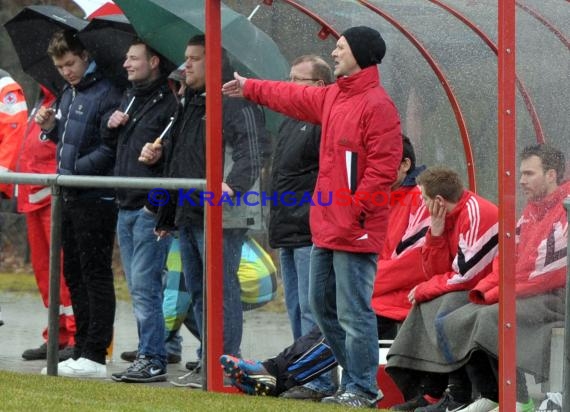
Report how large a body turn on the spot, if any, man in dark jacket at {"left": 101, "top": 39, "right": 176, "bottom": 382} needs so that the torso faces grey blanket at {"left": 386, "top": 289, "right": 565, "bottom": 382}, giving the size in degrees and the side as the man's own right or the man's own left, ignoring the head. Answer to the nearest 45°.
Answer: approximately 90° to the man's own left

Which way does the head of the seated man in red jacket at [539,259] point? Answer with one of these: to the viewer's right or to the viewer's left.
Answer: to the viewer's left

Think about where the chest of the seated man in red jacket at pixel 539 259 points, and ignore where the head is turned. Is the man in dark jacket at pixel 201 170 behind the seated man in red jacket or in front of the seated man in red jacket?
in front

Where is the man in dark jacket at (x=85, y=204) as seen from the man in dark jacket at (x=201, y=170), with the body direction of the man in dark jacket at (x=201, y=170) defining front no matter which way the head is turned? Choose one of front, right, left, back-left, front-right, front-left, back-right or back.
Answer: right

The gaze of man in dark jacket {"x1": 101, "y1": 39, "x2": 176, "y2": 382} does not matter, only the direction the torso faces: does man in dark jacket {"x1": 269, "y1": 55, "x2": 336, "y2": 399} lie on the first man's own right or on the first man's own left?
on the first man's own left

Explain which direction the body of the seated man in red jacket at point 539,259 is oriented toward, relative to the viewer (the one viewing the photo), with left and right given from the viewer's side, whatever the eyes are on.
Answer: facing to the left of the viewer

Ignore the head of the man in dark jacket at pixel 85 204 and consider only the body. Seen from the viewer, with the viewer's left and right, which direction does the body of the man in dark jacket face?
facing the viewer and to the left of the viewer

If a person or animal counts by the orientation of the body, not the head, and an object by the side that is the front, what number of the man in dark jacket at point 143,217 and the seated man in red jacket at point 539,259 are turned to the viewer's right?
0

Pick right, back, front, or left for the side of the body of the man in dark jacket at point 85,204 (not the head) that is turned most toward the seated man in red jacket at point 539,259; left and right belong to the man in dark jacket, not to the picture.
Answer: left
